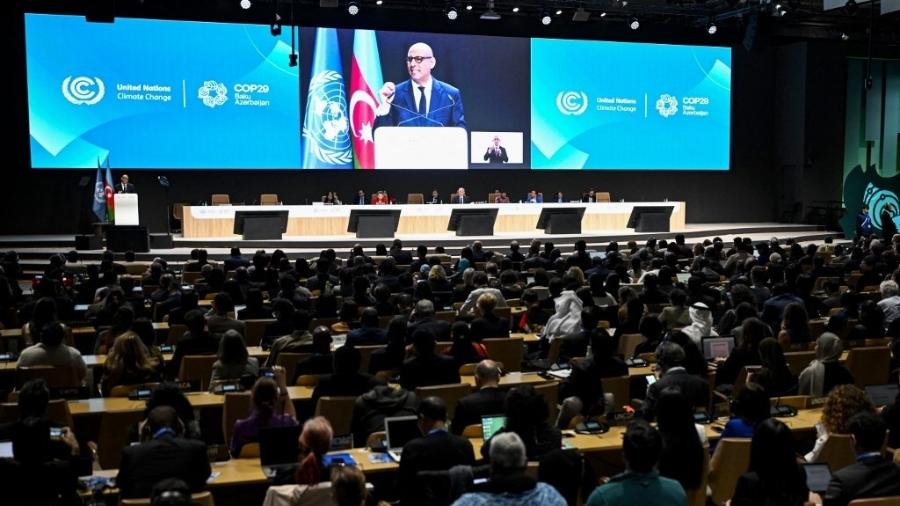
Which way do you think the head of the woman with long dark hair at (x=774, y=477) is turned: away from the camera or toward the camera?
away from the camera

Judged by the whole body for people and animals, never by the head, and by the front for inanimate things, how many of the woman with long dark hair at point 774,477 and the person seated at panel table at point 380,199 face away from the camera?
1

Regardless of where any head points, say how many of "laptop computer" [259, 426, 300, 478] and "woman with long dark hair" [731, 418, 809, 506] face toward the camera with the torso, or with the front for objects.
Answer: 1

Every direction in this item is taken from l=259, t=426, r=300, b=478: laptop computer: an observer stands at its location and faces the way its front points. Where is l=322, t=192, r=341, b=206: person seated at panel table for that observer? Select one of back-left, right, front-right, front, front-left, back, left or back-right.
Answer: back

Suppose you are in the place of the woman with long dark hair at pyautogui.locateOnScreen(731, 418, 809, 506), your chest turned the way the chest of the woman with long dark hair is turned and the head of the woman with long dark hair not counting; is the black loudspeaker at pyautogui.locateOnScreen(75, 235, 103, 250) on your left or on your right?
on your left

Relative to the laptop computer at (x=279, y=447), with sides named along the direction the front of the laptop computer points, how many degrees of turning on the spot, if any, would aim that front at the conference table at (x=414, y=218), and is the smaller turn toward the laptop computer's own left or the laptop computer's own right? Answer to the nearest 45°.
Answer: approximately 180°

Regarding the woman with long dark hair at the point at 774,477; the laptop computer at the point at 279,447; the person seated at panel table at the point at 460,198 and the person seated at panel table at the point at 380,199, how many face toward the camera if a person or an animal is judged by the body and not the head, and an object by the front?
3

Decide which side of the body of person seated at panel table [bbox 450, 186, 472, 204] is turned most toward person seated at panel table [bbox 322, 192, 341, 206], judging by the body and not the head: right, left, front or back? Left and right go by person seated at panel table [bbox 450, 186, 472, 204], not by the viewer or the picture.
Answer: right

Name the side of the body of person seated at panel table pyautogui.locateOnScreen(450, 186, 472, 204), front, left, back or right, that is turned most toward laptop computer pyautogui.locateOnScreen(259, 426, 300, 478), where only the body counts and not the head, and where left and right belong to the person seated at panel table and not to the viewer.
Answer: front

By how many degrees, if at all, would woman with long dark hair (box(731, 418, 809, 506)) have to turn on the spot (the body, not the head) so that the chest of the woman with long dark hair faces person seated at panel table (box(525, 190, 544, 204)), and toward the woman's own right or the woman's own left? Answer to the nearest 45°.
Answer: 0° — they already face them

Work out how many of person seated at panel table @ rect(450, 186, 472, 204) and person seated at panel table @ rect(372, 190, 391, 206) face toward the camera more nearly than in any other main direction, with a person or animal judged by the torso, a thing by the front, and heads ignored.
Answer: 2

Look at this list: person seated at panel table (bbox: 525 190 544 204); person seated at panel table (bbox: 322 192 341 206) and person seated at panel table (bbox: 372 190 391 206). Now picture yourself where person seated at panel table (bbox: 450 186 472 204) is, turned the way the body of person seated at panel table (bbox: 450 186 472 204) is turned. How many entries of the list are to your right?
2

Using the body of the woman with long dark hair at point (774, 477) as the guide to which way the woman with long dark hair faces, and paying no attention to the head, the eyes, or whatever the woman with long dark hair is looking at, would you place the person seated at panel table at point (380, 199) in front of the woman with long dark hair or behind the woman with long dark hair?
in front

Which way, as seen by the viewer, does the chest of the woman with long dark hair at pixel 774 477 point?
away from the camera

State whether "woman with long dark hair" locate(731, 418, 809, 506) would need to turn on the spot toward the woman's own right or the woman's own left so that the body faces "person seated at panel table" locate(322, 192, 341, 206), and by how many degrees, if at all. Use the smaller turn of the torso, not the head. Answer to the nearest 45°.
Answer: approximately 45° to the woman's own left
